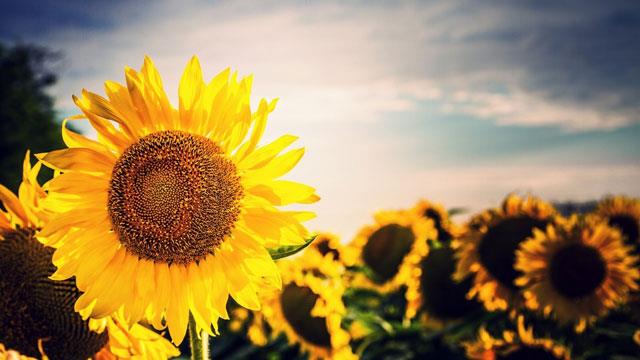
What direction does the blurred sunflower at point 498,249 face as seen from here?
toward the camera

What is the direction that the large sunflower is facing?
toward the camera

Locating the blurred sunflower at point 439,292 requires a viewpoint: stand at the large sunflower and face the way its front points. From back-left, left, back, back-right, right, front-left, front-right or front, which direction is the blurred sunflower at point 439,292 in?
back-left

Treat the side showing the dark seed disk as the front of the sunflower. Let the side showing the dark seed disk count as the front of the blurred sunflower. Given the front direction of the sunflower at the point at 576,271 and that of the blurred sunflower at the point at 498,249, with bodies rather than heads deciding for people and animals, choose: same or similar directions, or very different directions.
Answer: same or similar directions

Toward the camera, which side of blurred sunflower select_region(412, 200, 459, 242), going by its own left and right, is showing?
front

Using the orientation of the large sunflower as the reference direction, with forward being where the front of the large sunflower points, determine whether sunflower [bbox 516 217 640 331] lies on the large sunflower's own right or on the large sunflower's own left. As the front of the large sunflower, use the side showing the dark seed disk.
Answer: on the large sunflower's own left

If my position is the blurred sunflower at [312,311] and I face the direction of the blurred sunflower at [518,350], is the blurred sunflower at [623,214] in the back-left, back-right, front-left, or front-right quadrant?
front-left

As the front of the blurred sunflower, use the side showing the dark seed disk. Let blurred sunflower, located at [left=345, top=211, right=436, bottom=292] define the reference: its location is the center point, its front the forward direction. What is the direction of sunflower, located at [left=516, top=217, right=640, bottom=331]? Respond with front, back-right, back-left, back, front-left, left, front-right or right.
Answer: front-left

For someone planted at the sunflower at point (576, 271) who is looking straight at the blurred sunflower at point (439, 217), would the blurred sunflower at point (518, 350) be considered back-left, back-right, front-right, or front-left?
back-left

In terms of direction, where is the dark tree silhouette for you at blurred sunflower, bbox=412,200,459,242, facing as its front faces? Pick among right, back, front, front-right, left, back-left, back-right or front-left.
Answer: back-right

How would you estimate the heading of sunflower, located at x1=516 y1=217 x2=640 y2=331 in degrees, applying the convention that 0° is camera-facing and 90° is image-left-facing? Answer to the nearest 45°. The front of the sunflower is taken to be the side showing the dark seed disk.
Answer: approximately 0°

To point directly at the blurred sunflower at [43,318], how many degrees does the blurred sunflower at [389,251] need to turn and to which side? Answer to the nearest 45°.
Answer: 0° — it already faces it

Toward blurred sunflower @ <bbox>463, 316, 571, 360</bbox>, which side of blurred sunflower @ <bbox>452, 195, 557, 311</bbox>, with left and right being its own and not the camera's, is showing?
front

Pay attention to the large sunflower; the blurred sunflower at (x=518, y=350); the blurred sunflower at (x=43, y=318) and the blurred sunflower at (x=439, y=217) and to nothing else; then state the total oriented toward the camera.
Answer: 4

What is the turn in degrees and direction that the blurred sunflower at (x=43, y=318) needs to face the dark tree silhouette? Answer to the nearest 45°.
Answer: approximately 180°

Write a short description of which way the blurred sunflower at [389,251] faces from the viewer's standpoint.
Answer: facing the viewer
